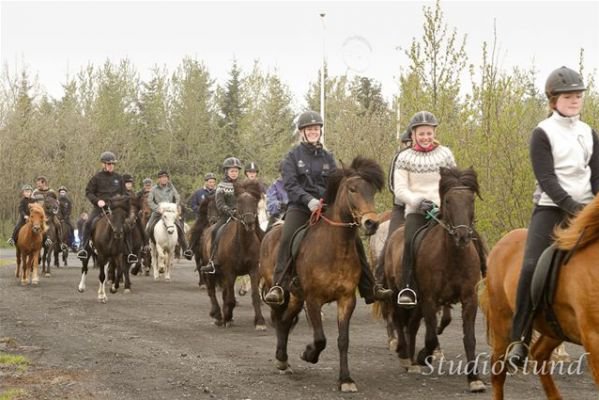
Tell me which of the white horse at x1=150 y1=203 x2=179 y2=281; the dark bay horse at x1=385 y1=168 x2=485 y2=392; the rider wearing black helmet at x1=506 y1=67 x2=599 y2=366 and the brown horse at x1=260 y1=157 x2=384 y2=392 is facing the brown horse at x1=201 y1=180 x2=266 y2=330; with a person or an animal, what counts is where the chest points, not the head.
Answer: the white horse

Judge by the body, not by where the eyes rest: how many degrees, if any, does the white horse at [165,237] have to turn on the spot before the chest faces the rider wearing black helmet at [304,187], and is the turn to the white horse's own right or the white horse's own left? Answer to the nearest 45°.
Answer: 0° — it already faces them

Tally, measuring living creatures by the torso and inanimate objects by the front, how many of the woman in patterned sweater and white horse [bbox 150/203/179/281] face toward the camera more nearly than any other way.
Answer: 2

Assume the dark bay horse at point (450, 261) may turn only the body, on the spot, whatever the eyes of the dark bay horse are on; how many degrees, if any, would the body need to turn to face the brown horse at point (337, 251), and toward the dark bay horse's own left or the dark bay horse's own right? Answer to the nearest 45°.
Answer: approximately 135° to the dark bay horse's own right

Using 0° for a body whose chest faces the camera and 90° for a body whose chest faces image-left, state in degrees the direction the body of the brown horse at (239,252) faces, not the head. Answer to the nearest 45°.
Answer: approximately 315°

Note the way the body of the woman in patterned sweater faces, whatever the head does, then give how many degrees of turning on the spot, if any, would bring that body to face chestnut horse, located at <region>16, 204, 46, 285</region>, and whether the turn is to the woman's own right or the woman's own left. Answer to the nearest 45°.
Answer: approximately 135° to the woman's own right

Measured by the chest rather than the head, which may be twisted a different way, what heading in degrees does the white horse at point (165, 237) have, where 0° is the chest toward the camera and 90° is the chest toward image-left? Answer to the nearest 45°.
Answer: approximately 0°

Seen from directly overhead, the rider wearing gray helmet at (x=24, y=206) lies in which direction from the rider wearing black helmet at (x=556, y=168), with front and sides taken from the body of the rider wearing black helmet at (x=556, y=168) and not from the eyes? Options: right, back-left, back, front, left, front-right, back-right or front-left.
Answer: back

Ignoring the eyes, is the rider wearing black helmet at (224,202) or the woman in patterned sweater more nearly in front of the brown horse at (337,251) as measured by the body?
the woman in patterned sweater

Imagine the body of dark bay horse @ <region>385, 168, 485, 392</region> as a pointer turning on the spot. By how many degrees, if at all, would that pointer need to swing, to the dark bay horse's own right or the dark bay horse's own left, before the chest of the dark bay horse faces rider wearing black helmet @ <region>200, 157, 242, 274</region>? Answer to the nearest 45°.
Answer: approximately 180°

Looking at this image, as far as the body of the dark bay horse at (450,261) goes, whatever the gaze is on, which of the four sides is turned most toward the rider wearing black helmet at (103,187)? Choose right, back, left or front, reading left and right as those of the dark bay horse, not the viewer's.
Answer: back
